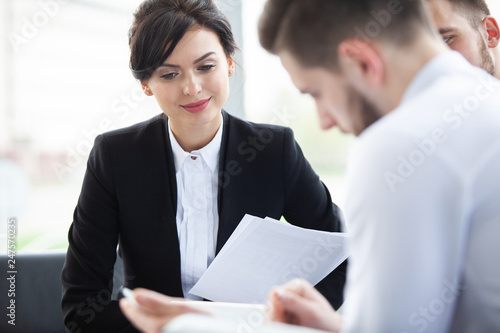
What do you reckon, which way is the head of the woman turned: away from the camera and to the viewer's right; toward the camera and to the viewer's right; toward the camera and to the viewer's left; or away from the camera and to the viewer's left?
toward the camera and to the viewer's right

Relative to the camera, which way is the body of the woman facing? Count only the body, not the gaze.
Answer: toward the camera
